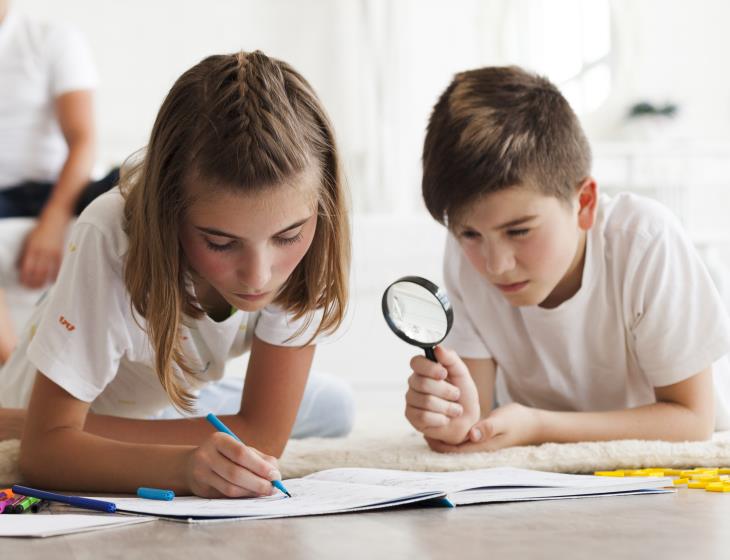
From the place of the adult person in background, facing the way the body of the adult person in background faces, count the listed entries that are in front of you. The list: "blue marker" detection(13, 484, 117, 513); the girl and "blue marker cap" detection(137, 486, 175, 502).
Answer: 3

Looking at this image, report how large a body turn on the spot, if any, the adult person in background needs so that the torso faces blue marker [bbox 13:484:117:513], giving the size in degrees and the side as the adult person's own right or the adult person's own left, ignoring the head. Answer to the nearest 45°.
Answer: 0° — they already face it

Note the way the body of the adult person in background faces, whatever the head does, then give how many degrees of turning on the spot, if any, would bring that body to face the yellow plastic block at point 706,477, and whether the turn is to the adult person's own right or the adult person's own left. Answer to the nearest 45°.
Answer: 0° — they already face it

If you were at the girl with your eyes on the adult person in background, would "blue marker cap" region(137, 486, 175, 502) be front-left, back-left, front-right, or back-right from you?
back-left

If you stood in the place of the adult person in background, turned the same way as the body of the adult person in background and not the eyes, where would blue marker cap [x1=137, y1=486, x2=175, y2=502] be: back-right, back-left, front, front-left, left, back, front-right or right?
front

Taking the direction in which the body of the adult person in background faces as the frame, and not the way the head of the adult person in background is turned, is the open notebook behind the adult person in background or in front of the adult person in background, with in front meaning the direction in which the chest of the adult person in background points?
in front

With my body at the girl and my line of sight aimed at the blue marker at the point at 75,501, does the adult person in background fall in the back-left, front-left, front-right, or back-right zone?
back-right

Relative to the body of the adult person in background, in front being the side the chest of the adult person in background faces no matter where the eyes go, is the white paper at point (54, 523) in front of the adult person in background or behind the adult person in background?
in front

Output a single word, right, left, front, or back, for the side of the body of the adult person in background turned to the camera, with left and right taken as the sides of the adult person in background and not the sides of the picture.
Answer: front

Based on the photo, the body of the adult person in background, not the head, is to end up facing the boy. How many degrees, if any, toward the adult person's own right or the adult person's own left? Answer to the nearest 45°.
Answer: approximately 45° to the adult person's own left

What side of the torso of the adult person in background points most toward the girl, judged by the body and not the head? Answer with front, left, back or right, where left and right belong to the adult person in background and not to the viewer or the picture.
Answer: front
